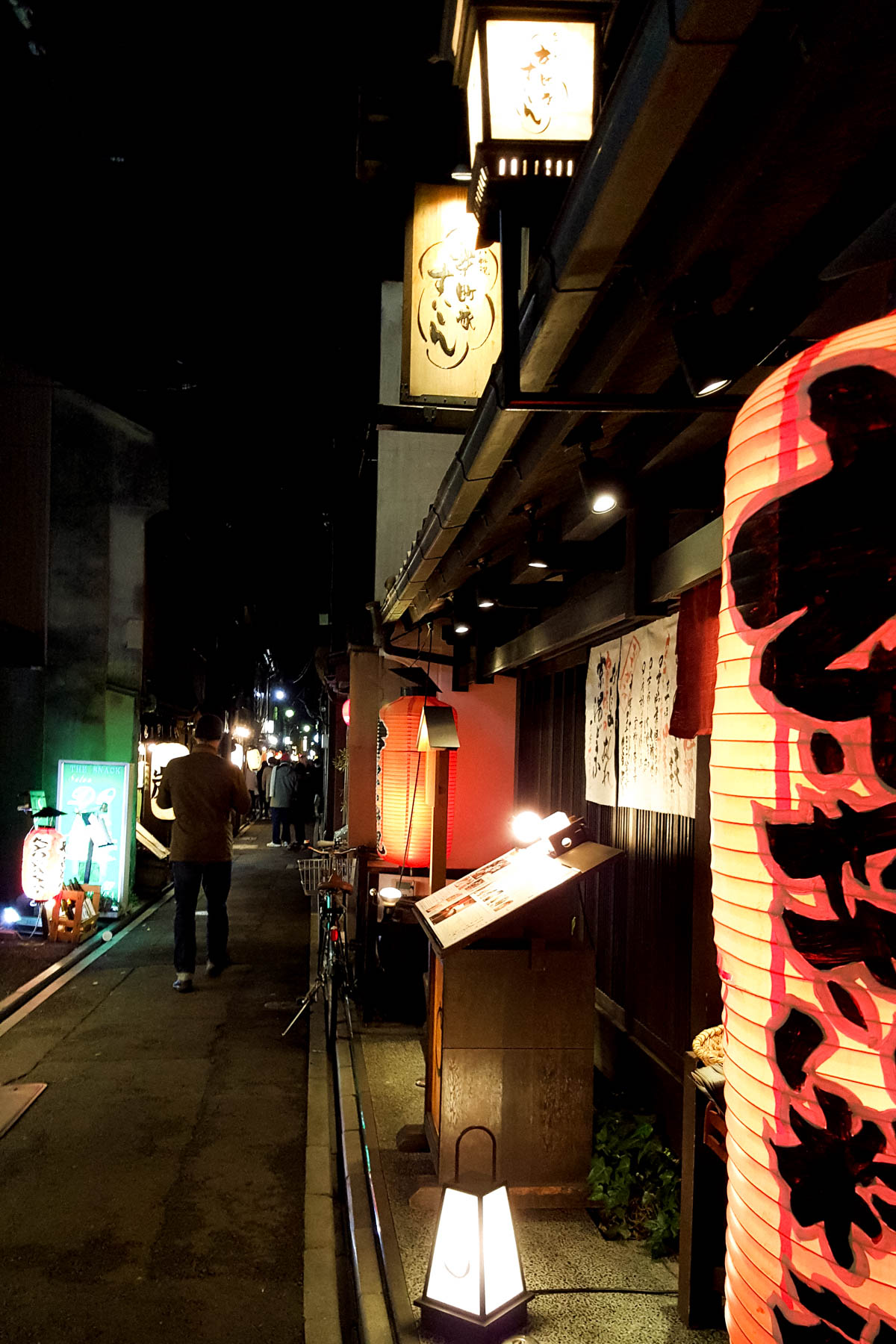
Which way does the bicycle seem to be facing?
away from the camera

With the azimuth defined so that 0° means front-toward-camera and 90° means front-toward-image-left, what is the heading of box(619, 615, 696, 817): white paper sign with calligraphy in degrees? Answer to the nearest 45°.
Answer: approximately 45°

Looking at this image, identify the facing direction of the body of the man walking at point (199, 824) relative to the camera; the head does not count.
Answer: away from the camera

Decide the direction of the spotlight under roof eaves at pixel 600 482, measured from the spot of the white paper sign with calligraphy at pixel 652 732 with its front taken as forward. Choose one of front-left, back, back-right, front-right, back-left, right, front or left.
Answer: front-left

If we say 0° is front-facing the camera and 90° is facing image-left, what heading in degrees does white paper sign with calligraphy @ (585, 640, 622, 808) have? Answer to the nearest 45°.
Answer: approximately 45°

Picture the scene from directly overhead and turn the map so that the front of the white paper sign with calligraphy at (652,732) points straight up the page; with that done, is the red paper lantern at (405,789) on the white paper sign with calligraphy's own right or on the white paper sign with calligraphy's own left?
on the white paper sign with calligraphy's own right

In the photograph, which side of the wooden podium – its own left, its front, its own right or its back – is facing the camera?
left

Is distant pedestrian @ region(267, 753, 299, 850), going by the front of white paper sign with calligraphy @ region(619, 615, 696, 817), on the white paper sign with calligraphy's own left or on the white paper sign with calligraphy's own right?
on the white paper sign with calligraphy's own right
